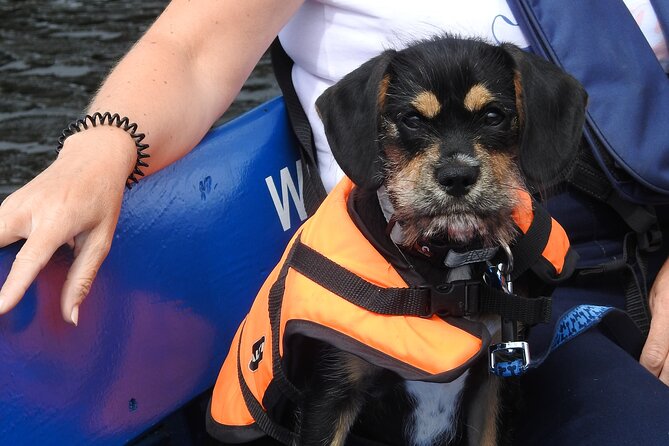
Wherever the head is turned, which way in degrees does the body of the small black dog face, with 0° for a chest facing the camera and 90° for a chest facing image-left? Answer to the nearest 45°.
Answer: approximately 0°
